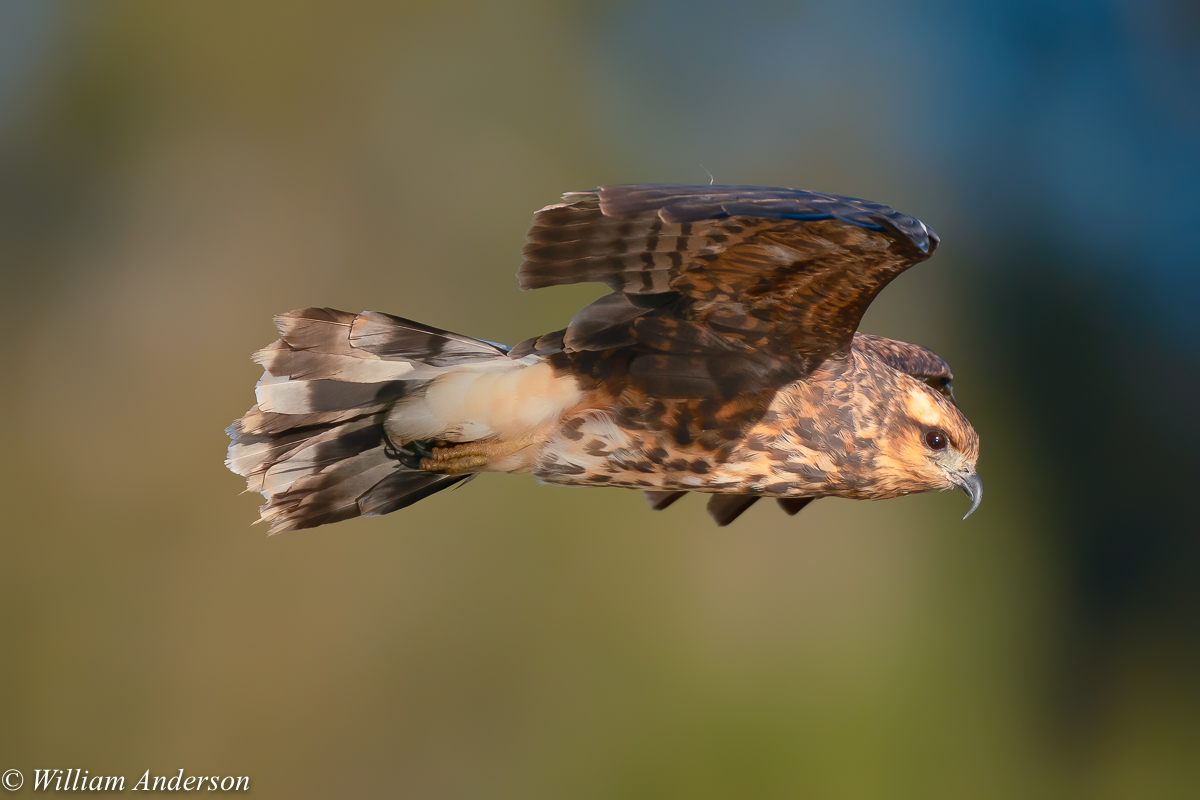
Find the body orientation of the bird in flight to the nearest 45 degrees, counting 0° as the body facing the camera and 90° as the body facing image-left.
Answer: approximately 270°
